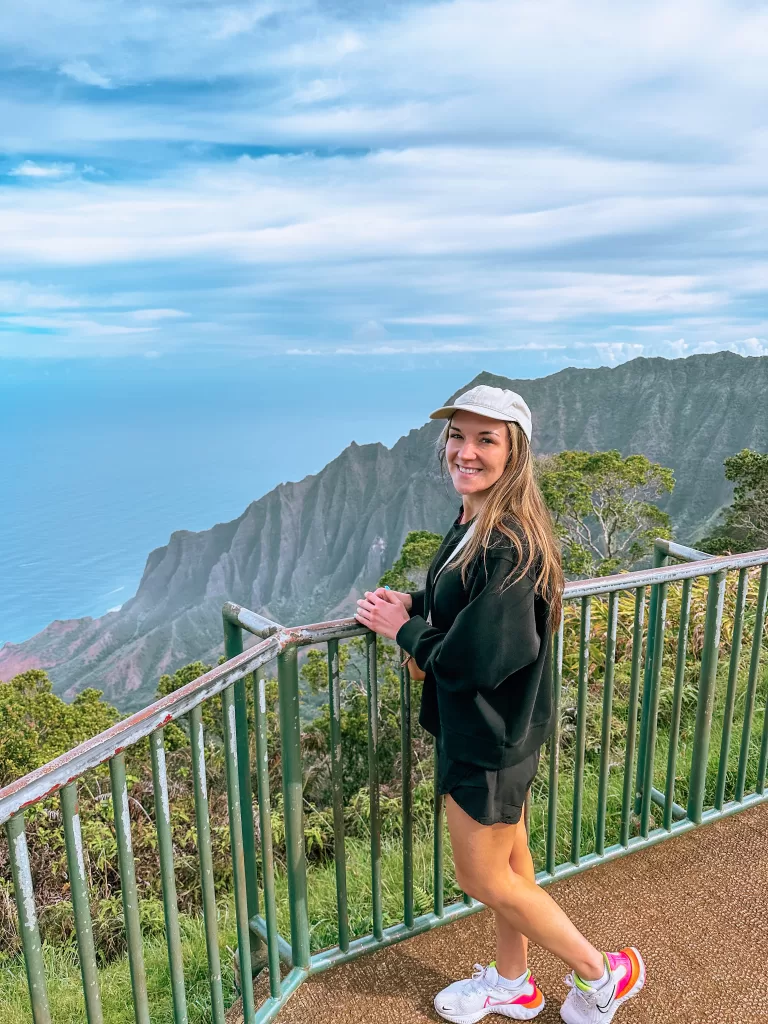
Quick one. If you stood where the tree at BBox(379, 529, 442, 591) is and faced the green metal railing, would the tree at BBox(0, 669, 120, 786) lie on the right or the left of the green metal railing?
right

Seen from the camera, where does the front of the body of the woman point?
to the viewer's left

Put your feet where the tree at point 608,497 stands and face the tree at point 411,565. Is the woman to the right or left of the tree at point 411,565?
left

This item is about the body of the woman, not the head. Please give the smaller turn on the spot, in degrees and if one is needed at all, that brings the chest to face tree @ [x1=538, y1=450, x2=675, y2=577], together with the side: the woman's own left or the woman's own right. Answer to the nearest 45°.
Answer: approximately 90° to the woman's own right

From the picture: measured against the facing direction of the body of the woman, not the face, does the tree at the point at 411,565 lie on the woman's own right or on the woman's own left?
on the woman's own right
